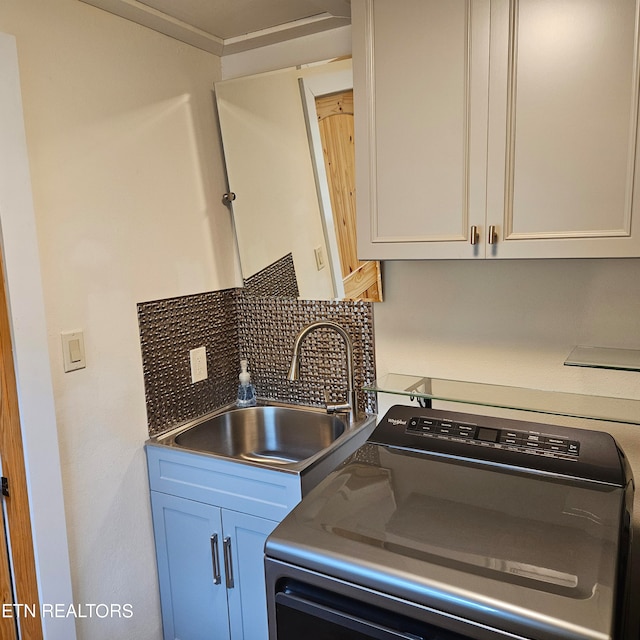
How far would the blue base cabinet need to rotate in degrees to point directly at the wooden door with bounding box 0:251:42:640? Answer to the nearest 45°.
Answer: approximately 45° to its right

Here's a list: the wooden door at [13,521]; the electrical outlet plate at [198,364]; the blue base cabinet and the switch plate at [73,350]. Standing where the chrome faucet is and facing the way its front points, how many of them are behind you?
0

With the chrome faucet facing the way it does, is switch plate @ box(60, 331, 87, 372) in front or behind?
in front

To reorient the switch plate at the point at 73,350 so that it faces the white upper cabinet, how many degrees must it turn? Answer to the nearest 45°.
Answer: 0° — it already faces it

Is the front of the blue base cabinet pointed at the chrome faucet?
no

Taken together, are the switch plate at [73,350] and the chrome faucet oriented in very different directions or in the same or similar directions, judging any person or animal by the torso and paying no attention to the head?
very different directions

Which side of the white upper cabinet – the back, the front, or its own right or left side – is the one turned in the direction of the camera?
front

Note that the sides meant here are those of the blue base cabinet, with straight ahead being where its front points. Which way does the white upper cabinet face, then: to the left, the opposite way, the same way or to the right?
the same way
